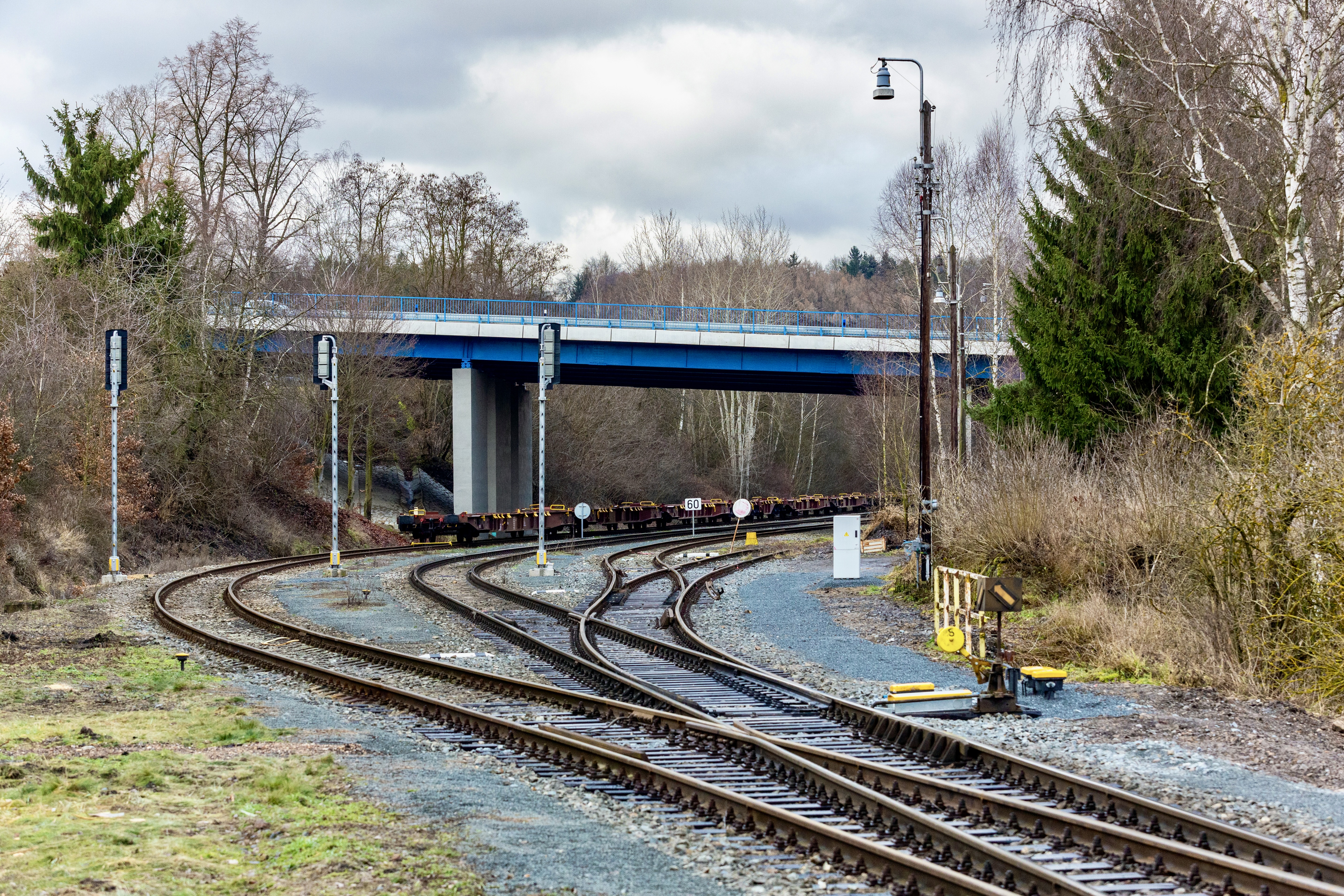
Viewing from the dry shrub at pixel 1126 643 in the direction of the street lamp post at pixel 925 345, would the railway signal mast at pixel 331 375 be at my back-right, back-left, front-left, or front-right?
front-left

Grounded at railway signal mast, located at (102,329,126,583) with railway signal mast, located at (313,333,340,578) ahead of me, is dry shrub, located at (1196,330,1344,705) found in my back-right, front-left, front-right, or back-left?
front-right

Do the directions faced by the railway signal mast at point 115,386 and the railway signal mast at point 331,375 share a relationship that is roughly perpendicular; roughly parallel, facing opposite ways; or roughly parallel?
roughly parallel
